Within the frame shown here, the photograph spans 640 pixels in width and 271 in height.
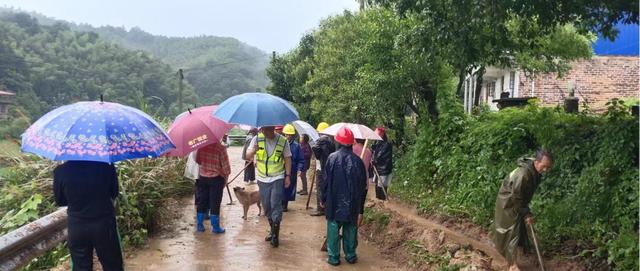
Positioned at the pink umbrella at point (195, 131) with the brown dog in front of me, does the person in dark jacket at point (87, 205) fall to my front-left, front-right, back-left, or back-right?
back-right

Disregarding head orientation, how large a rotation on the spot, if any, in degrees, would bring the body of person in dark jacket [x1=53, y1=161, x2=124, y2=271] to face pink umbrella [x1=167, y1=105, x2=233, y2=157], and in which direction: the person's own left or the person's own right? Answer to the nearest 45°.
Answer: approximately 45° to the person's own right

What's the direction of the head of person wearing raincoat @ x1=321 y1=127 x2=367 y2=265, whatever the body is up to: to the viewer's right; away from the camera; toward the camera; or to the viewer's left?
away from the camera

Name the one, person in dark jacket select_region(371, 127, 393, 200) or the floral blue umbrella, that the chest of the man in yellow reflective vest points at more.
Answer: the floral blue umbrella

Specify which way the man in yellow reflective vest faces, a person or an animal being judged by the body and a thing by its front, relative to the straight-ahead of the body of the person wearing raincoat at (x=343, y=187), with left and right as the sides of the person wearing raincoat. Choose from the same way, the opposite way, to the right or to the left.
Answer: the opposite way

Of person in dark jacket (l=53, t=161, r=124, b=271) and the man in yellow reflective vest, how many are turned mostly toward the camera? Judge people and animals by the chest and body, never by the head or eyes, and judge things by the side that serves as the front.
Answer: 1

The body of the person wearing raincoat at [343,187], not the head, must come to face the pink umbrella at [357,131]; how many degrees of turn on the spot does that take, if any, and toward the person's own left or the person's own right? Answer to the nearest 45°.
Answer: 0° — they already face it

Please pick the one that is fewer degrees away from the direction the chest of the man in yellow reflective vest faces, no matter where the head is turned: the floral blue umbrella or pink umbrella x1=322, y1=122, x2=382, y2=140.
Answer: the floral blue umbrella

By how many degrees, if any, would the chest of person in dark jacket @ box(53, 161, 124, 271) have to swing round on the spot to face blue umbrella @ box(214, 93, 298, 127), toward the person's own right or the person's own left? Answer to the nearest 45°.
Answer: approximately 45° to the person's own right

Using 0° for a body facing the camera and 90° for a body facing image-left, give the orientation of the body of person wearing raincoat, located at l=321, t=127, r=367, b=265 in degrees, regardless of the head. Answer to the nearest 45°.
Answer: approximately 180°

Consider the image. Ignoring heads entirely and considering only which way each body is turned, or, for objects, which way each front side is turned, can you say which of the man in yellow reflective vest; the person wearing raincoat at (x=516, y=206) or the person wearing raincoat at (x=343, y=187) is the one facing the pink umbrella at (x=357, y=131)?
the person wearing raincoat at (x=343, y=187)
